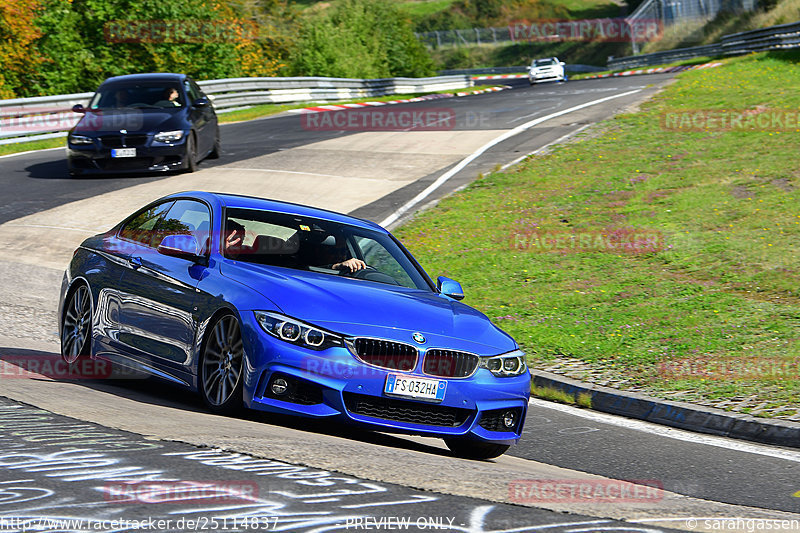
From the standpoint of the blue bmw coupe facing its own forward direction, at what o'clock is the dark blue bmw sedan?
The dark blue bmw sedan is roughly at 7 o'clock from the blue bmw coupe.

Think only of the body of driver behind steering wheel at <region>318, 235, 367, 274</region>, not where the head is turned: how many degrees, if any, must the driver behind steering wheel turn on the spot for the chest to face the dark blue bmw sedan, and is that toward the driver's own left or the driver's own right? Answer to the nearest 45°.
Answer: approximately 135° to the driver's own left

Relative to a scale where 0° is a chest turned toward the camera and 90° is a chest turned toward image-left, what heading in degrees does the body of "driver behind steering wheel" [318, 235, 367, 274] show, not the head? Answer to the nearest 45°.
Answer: approximately 315°

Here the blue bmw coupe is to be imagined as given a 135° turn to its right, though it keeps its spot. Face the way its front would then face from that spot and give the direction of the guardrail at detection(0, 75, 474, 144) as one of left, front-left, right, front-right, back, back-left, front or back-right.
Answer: right

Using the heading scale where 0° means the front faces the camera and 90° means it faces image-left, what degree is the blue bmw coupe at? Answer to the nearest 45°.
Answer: approximately 315°

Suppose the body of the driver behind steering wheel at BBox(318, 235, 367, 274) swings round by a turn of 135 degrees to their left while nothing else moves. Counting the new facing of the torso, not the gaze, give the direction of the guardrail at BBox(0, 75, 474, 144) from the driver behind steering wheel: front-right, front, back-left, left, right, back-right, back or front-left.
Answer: front
